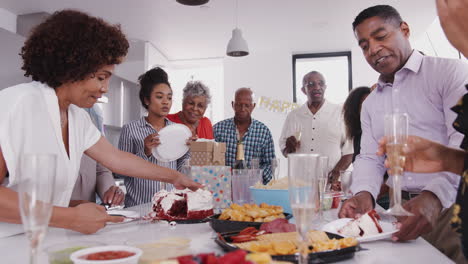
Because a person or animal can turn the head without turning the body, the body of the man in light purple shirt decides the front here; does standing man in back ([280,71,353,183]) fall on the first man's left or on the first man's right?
on the first man's right

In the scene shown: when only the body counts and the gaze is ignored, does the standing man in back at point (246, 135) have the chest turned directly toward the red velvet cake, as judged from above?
yes

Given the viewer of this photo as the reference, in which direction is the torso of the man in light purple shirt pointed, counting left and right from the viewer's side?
facing the viewer and to the left of the viewer

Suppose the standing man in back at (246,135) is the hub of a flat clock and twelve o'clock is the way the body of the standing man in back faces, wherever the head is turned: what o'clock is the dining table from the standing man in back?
The dining table is roughly at 12 o'clock from the standing man in back.

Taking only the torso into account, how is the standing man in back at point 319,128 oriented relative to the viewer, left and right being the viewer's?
facing the viewer

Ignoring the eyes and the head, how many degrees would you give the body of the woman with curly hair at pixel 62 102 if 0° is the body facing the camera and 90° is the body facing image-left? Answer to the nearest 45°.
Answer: approximately 315°

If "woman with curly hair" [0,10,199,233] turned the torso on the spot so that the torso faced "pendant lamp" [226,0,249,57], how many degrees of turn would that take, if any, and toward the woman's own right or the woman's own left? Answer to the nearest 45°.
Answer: approximately 90° to the woman's own left

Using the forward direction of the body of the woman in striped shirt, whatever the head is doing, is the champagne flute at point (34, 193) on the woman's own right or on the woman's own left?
on the woman's own right

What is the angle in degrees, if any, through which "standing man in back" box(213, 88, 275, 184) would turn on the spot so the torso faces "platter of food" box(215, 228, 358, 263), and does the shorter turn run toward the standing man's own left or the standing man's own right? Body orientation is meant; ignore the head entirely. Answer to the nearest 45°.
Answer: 0° — they already face it

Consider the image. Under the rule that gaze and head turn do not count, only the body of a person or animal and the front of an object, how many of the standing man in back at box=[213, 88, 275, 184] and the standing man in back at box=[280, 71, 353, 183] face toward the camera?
2

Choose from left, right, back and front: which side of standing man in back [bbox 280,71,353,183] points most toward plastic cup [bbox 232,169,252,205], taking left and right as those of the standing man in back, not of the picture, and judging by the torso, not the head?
front

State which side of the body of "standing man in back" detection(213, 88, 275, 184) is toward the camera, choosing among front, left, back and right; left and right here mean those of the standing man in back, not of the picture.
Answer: front

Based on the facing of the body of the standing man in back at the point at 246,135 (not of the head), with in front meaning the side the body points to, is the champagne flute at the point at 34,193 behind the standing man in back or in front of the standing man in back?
in front
